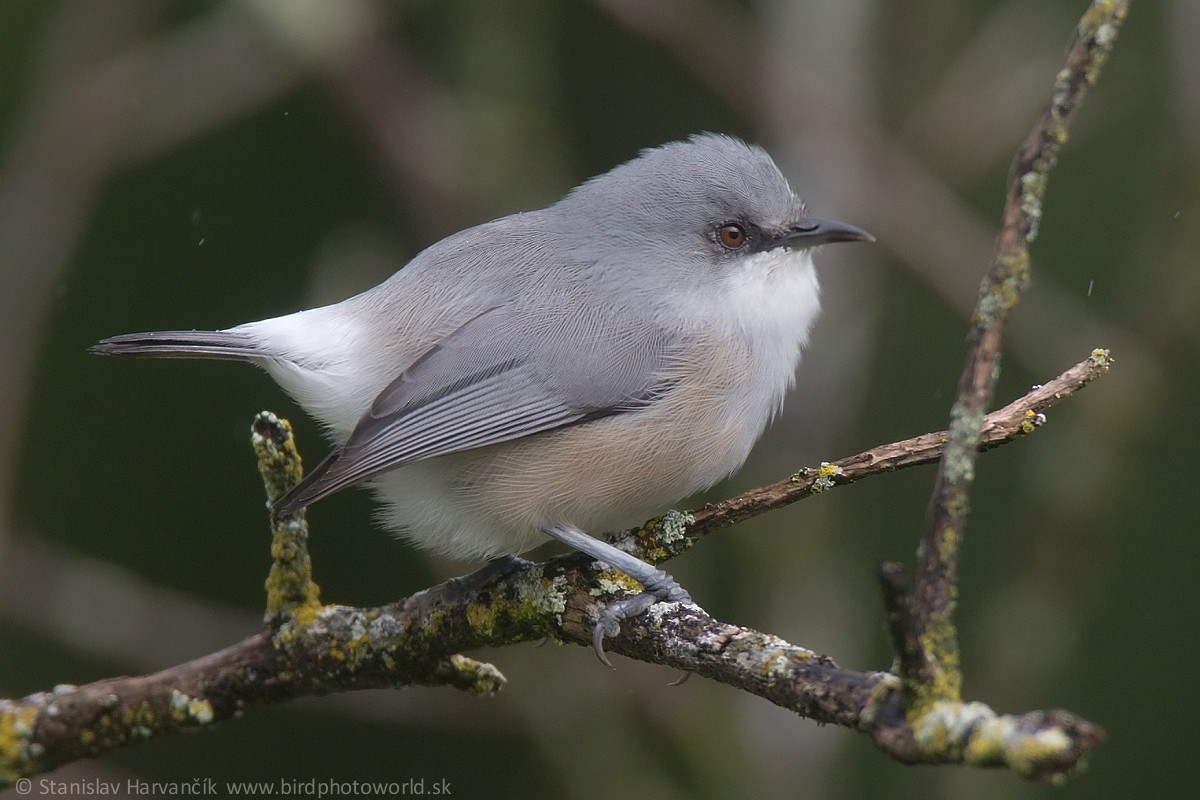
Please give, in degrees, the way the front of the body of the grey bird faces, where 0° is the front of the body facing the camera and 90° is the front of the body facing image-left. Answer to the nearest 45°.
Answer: approximately 270°
